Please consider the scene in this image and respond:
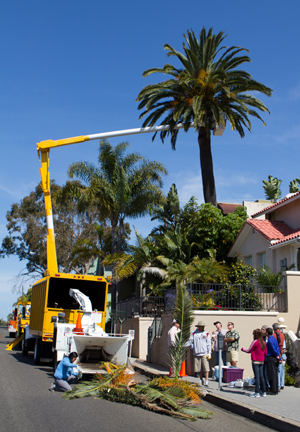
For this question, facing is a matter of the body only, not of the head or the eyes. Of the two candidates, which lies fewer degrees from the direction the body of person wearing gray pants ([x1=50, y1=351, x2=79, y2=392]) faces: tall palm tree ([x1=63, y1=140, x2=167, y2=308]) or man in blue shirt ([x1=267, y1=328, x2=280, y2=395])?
the man in blue shirt

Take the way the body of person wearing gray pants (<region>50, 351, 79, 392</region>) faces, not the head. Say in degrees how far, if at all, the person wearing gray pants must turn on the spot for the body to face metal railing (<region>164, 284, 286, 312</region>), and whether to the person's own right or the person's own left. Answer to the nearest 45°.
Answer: approximately 45° to the person's own left

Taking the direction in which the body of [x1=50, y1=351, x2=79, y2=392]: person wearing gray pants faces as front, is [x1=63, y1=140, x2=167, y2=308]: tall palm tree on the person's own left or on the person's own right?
on the person's own left

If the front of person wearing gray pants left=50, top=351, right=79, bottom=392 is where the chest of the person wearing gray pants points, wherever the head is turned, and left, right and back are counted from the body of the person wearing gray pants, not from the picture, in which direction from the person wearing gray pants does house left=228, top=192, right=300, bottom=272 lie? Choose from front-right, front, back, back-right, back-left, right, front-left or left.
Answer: front-left

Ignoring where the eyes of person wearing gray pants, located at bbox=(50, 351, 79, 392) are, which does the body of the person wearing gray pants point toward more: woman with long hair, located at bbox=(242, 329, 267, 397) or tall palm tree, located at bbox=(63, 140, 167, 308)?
the woman with long hair

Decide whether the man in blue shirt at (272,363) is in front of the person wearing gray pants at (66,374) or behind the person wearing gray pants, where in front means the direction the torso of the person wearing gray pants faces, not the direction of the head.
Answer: in front

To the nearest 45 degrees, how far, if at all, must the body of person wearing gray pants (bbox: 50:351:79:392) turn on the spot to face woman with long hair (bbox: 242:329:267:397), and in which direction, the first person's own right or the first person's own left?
0° — they already face them

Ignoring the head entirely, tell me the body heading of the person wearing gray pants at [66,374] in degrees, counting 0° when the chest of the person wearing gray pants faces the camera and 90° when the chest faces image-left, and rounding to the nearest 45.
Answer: approximately 270°

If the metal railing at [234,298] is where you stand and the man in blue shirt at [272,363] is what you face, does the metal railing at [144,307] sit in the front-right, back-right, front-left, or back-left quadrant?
back-right

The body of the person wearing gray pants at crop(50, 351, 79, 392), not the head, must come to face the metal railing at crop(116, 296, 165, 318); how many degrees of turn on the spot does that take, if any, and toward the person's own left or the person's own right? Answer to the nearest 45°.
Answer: approximately 90° to the person's own left
